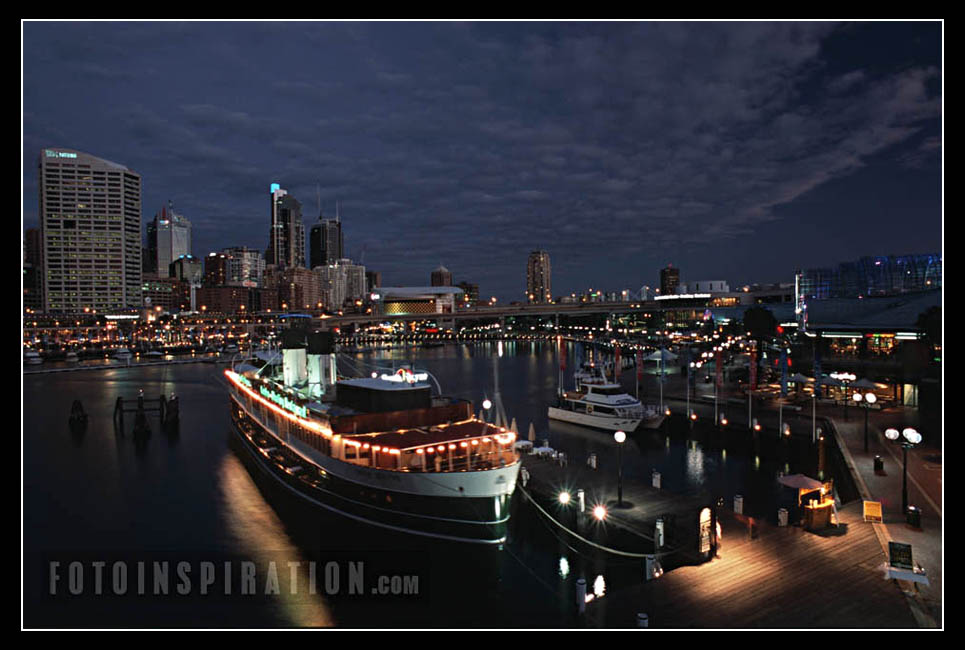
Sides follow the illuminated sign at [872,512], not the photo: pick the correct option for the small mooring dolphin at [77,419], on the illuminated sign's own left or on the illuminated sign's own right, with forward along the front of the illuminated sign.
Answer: on the illuminated sign's own right

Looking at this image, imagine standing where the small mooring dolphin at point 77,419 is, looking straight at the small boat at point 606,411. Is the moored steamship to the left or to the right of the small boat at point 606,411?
right

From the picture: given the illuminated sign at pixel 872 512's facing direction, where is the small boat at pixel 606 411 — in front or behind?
behind

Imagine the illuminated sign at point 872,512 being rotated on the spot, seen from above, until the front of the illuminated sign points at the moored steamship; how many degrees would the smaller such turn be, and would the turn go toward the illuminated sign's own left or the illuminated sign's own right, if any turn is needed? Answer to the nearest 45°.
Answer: approximately 90° to the illuminated sign's own right

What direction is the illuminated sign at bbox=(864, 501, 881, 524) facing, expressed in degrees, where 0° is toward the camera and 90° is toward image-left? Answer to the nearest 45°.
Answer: approximately 0°
